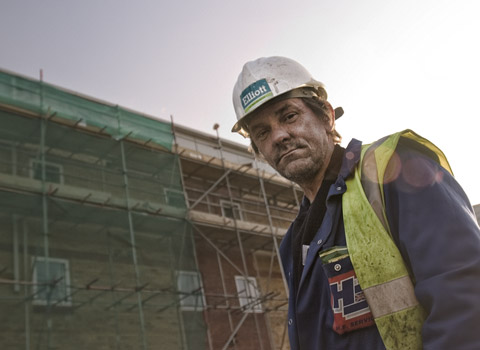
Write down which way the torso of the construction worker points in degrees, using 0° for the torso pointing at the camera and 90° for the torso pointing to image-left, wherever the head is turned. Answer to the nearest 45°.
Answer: approximately 45°

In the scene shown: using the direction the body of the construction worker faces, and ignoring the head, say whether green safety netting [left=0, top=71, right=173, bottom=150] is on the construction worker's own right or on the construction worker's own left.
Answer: on the construction worker's own right

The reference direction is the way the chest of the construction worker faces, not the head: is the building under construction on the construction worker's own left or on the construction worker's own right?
on the construction worker's own right
